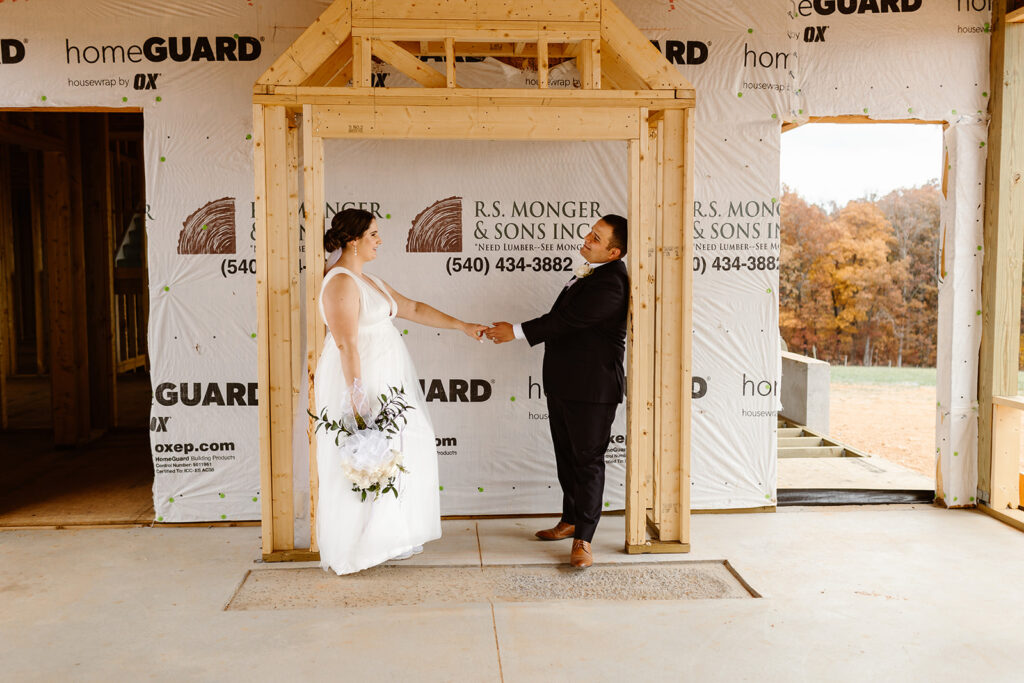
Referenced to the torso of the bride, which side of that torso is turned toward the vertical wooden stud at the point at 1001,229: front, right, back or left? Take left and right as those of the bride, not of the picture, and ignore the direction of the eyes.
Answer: front

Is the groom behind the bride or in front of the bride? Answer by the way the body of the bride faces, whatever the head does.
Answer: in front

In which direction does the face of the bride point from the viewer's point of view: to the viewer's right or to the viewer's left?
to the viewer's right

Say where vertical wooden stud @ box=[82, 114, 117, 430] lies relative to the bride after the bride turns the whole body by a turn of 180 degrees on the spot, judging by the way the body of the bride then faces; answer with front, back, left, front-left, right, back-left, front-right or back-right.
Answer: front-right

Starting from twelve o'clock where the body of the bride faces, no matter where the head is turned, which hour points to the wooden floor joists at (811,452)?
The wooden floor joists is roughly at 11 o'clock from the bride.

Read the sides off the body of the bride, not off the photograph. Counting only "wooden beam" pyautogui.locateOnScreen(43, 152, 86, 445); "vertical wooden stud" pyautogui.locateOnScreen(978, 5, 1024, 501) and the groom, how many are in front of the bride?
2

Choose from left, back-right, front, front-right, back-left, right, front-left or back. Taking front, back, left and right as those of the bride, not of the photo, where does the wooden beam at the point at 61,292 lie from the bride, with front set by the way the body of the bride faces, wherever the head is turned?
back-left

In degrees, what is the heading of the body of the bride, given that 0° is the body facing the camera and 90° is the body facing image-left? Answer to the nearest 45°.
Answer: approximately 270°
